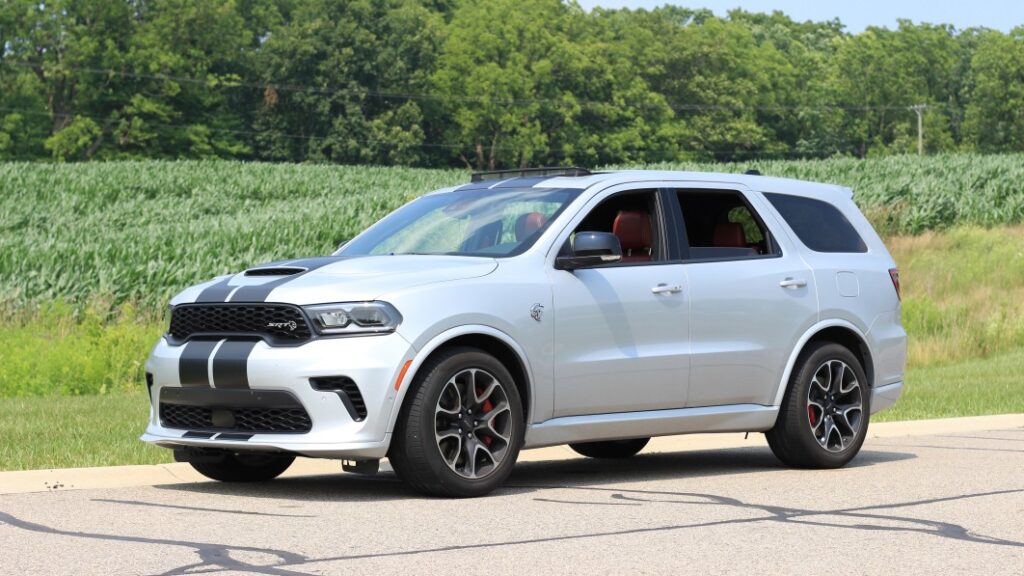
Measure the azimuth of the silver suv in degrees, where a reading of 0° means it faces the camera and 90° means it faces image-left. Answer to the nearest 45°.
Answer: approximately 45°
